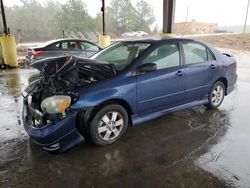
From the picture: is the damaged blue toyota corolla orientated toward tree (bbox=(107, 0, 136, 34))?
no

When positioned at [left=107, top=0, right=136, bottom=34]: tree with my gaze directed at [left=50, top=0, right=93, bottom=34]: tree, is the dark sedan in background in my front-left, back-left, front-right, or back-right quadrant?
front-left

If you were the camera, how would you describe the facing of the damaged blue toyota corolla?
facing the viewer and to the left of the viewer

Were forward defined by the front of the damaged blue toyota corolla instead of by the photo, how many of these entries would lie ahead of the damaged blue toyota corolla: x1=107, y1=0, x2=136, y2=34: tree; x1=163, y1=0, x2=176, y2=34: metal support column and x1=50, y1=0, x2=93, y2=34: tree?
0

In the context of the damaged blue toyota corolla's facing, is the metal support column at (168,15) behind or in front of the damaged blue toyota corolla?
behind

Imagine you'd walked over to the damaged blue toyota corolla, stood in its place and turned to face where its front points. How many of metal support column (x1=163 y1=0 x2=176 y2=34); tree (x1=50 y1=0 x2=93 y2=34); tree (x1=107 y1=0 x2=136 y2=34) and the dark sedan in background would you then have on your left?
0

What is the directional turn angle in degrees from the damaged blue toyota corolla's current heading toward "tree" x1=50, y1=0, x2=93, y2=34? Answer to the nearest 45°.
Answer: approximately 135° to its right

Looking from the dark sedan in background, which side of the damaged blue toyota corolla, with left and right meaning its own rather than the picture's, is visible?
right

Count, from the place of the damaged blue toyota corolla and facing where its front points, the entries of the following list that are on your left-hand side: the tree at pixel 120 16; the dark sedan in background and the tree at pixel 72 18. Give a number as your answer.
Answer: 0
